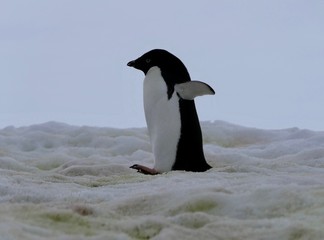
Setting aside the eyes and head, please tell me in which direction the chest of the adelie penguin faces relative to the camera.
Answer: to the viewer's left
